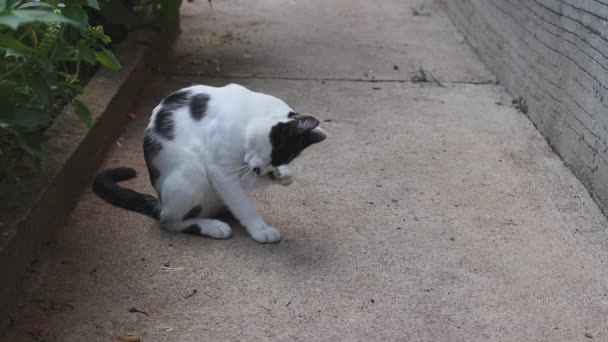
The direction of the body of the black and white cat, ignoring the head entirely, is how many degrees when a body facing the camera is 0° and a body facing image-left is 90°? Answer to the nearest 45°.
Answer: approximately 270°
